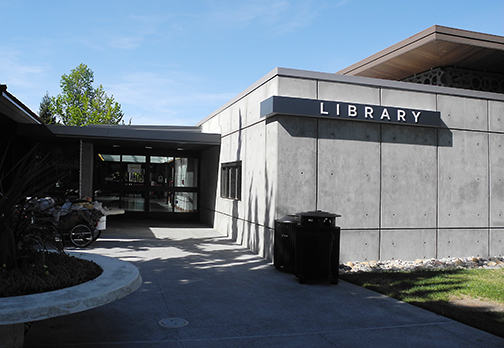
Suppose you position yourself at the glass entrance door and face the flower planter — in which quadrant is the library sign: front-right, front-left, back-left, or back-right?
front-left

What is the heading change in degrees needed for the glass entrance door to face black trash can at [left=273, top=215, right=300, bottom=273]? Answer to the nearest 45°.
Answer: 0° — it already faces it

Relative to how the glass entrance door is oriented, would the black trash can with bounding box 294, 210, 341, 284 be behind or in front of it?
in front

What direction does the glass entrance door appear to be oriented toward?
toward the camera

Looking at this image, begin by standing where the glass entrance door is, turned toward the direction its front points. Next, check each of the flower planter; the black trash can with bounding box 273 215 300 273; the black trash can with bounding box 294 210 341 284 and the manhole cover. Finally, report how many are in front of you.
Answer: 4

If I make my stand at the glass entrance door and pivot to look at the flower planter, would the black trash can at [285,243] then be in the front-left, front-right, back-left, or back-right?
front-left

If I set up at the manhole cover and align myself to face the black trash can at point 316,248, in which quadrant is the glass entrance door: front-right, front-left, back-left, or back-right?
front-left

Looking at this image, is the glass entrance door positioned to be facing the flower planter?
yes

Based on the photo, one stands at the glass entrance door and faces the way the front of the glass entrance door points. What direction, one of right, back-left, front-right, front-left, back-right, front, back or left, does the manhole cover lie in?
front

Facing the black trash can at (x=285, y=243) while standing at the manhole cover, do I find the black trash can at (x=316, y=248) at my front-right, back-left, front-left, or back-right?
front-right

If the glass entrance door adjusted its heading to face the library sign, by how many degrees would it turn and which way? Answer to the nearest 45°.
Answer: approximately 45° to its left

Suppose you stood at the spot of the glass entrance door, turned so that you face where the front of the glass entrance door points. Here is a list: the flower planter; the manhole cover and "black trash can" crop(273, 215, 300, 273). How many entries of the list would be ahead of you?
3
